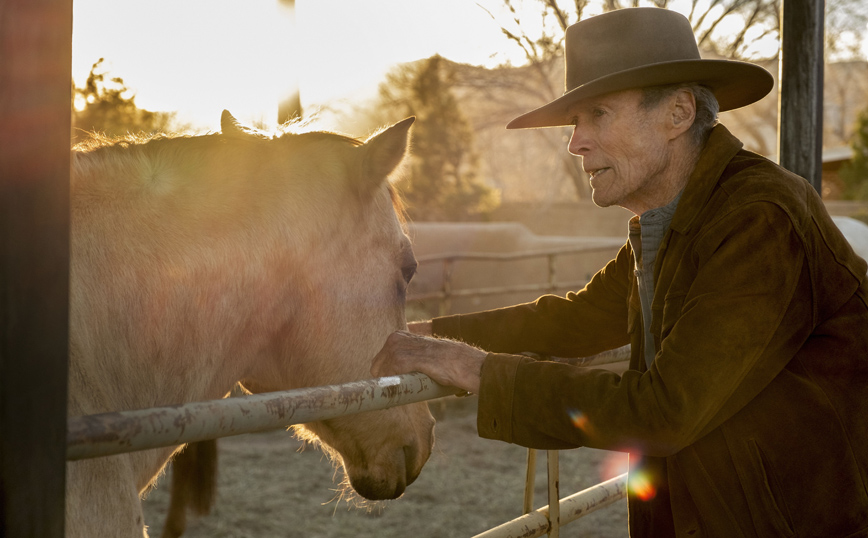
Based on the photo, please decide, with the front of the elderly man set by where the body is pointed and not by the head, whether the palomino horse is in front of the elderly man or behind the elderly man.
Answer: in front

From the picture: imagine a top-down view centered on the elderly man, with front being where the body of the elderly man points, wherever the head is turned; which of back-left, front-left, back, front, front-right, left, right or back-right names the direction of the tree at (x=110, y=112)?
front-right

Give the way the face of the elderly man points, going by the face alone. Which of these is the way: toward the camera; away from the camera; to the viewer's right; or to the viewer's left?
to the viewer's left

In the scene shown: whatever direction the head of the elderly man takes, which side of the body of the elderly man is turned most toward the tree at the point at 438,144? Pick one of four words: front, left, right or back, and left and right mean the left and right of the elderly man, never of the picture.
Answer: right

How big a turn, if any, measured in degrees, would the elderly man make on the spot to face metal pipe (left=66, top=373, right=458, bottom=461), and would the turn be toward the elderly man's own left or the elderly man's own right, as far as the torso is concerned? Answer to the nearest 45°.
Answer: approximately 45° to the elderly man's own left

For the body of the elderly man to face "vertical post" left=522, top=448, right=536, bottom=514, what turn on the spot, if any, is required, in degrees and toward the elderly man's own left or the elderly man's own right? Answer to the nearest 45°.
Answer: approximately 45° to the elderly man's own right

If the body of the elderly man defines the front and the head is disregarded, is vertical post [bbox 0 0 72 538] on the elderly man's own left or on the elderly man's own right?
on the elderly man's own left

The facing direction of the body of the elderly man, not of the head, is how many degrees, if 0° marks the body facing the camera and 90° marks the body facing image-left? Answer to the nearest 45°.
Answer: approximately 90°
